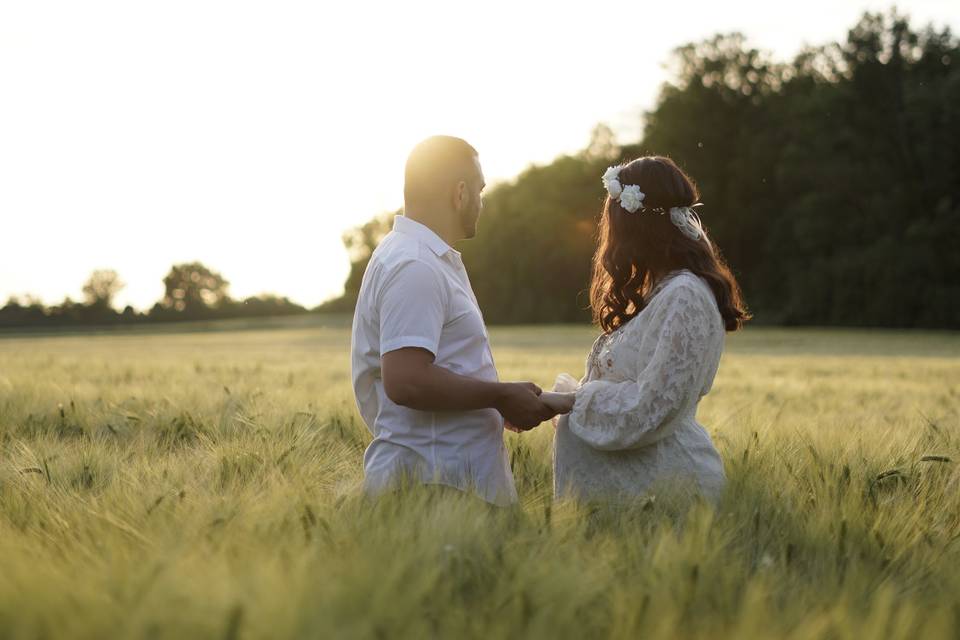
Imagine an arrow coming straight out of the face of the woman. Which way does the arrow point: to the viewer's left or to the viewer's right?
to the viewer's left

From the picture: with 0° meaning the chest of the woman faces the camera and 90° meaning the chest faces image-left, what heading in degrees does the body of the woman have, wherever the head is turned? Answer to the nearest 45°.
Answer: approximately 90°

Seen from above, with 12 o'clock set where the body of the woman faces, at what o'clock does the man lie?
The man is roughly at 11 o'clock from the woman.
